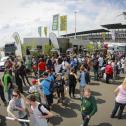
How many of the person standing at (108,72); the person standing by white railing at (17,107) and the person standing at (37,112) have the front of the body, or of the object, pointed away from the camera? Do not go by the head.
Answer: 1

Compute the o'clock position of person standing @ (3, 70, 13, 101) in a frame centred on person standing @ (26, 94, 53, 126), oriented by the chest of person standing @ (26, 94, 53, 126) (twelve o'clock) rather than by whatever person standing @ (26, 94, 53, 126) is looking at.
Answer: person standing @ (3, 70, 13, 101) is roughly at 4 o'clock from person standing @ (26, 94, 53, 126).

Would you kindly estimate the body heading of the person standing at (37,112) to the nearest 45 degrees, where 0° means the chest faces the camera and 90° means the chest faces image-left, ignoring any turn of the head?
approximately 45°

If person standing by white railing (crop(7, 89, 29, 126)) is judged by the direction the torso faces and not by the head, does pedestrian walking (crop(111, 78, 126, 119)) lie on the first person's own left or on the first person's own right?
on the first person's own left

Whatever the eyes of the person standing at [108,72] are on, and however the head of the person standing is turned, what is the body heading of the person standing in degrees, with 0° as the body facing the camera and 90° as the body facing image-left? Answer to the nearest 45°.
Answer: approximately 180°

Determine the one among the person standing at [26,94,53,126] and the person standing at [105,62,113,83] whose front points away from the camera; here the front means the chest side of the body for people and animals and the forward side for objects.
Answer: the person standing at [105,62,113,83]

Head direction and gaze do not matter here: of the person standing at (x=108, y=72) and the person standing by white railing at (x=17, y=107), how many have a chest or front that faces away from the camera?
1
